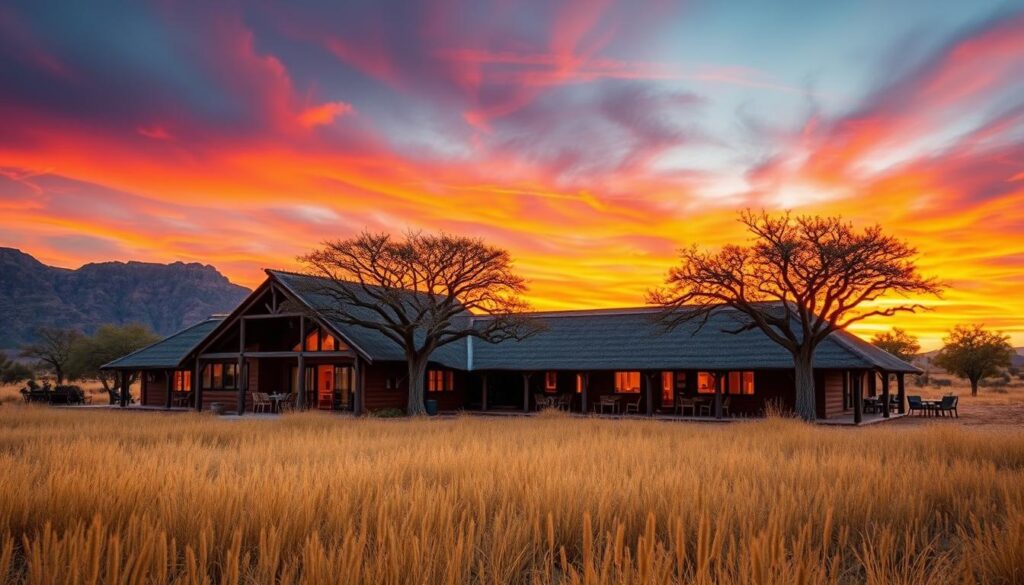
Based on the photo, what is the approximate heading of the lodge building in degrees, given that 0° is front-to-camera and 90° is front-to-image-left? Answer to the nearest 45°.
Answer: approximately 0°

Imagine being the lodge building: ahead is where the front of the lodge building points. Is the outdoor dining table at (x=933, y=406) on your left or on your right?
on your left
